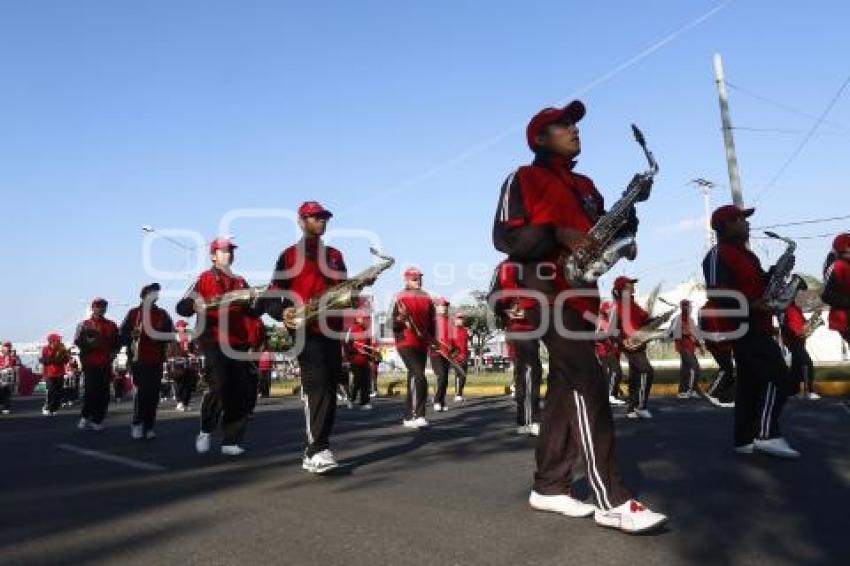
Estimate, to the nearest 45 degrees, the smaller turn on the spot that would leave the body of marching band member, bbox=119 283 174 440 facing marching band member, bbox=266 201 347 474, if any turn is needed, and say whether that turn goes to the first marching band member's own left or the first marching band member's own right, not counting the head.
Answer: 0° — they already face them

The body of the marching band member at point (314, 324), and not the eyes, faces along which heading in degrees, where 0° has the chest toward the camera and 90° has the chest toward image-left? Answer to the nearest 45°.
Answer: approximately 315°

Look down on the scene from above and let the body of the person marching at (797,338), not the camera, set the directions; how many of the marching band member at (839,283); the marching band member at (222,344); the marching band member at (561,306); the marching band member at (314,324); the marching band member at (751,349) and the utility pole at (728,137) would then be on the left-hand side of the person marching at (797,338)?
1

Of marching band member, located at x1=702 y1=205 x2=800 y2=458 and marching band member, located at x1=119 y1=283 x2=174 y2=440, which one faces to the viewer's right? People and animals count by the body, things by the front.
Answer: marching band member, located at x1=702 y1=205 x2=800 y2=458

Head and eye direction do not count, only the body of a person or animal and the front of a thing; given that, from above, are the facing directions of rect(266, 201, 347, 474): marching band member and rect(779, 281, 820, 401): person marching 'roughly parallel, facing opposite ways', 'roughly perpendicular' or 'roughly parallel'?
roughly parallel

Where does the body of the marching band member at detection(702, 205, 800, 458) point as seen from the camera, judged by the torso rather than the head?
to the viewer's right

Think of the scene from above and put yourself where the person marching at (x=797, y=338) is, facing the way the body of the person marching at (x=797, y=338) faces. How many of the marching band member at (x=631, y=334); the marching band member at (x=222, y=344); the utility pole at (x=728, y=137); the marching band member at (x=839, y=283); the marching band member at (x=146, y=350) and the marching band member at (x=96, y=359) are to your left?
1

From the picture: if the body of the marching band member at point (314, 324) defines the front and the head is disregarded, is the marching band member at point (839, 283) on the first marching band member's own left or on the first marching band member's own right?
on the first marching band member's own left

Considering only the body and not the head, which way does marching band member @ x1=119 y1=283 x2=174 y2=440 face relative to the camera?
toward the camera

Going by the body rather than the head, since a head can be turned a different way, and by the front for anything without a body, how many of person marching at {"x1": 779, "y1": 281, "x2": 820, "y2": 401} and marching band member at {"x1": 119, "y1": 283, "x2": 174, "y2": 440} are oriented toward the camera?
1

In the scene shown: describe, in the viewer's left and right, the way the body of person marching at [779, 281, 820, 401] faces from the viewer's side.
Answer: facing to the right of the viewer

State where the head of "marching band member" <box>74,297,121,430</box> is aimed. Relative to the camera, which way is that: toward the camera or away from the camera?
toward the camera
